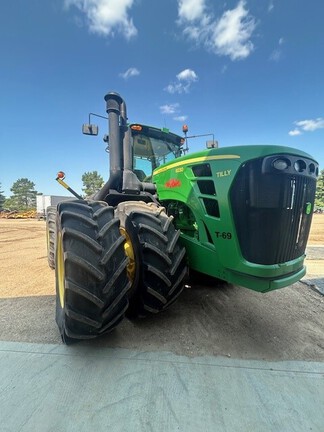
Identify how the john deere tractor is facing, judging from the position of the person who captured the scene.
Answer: facing the viewer and to the right of the viewer
